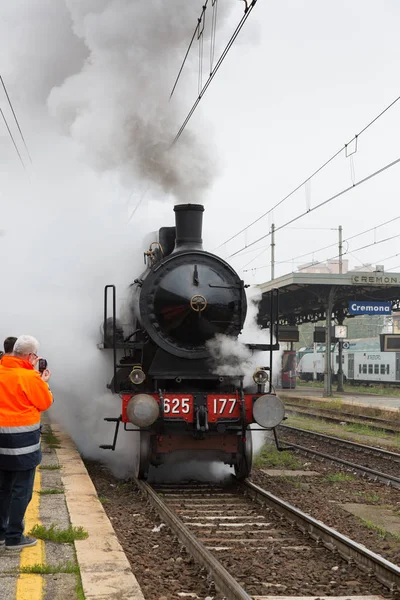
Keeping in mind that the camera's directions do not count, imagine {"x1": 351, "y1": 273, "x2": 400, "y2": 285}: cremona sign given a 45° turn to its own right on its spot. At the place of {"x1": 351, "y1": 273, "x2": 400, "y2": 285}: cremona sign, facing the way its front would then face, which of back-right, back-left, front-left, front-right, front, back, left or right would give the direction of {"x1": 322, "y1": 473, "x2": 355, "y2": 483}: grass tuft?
front-left

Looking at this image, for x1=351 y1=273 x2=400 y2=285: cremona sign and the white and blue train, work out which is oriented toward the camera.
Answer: the cremona sign

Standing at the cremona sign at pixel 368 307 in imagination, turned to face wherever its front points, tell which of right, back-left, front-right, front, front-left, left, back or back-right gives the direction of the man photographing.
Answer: front

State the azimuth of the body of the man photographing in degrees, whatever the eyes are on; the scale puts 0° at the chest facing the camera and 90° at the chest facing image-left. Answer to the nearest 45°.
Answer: approximately 225°

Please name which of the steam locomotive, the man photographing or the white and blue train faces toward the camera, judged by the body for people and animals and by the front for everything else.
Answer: the steam locomotive

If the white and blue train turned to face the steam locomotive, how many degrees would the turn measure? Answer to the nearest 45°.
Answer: approximately 90° to its left

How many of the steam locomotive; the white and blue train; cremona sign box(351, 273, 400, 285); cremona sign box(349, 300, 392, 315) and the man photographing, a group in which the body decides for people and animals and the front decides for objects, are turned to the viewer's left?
1

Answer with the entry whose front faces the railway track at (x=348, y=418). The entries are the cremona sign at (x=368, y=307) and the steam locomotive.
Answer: the cremona sign

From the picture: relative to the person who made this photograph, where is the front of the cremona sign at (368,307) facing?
facing the viewer

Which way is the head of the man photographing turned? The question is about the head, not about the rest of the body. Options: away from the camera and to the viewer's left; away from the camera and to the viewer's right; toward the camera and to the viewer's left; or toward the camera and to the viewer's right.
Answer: away from the camera and to the viewer's right

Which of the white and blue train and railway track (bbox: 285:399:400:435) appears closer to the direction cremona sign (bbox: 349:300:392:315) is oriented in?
the railway track

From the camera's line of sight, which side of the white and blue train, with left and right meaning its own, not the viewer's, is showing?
left

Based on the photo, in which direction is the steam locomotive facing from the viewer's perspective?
toward the camera

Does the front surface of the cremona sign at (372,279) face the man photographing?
yes

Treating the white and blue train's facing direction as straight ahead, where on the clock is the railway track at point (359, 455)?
The railway track is roughly at 9 o'clock from the white and blue train.

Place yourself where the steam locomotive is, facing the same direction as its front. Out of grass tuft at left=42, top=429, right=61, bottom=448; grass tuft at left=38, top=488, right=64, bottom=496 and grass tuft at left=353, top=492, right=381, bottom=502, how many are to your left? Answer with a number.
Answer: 1

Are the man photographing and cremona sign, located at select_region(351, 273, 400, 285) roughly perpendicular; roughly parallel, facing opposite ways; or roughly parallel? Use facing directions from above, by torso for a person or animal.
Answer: roughly parallel, facing opposite ways

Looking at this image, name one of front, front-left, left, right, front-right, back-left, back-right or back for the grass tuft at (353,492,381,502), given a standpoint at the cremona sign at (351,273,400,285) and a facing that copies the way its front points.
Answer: front

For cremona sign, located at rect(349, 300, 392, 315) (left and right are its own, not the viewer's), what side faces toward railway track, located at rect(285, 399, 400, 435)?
front
